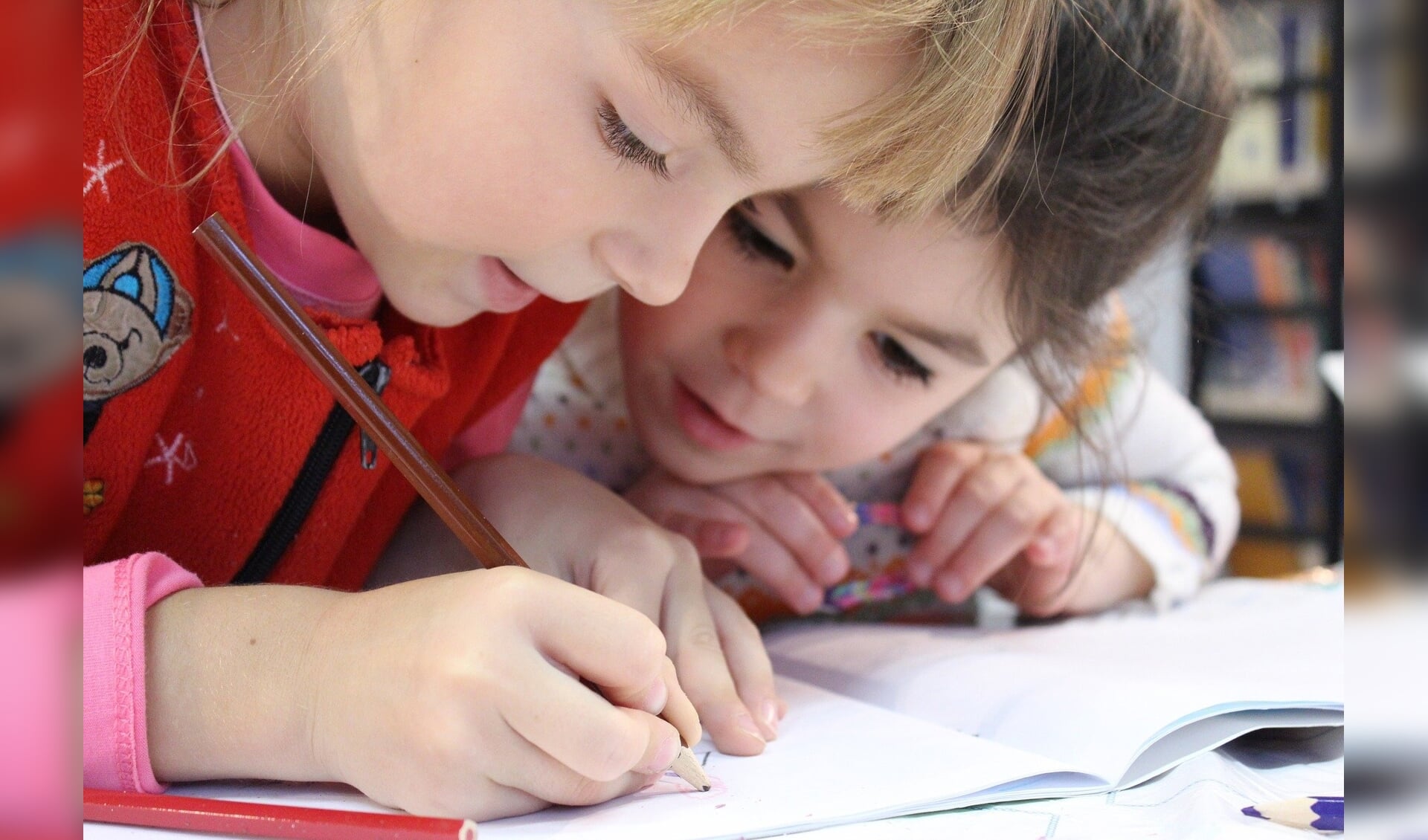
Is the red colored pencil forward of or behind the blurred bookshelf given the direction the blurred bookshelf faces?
forward

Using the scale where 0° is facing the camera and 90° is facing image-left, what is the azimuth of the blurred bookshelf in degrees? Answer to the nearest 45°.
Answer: approximately 0°

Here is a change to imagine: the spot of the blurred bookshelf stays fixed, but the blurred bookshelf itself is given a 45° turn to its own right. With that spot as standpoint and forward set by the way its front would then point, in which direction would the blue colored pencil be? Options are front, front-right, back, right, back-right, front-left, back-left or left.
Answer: front-left

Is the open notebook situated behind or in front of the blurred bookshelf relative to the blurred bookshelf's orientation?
in front
